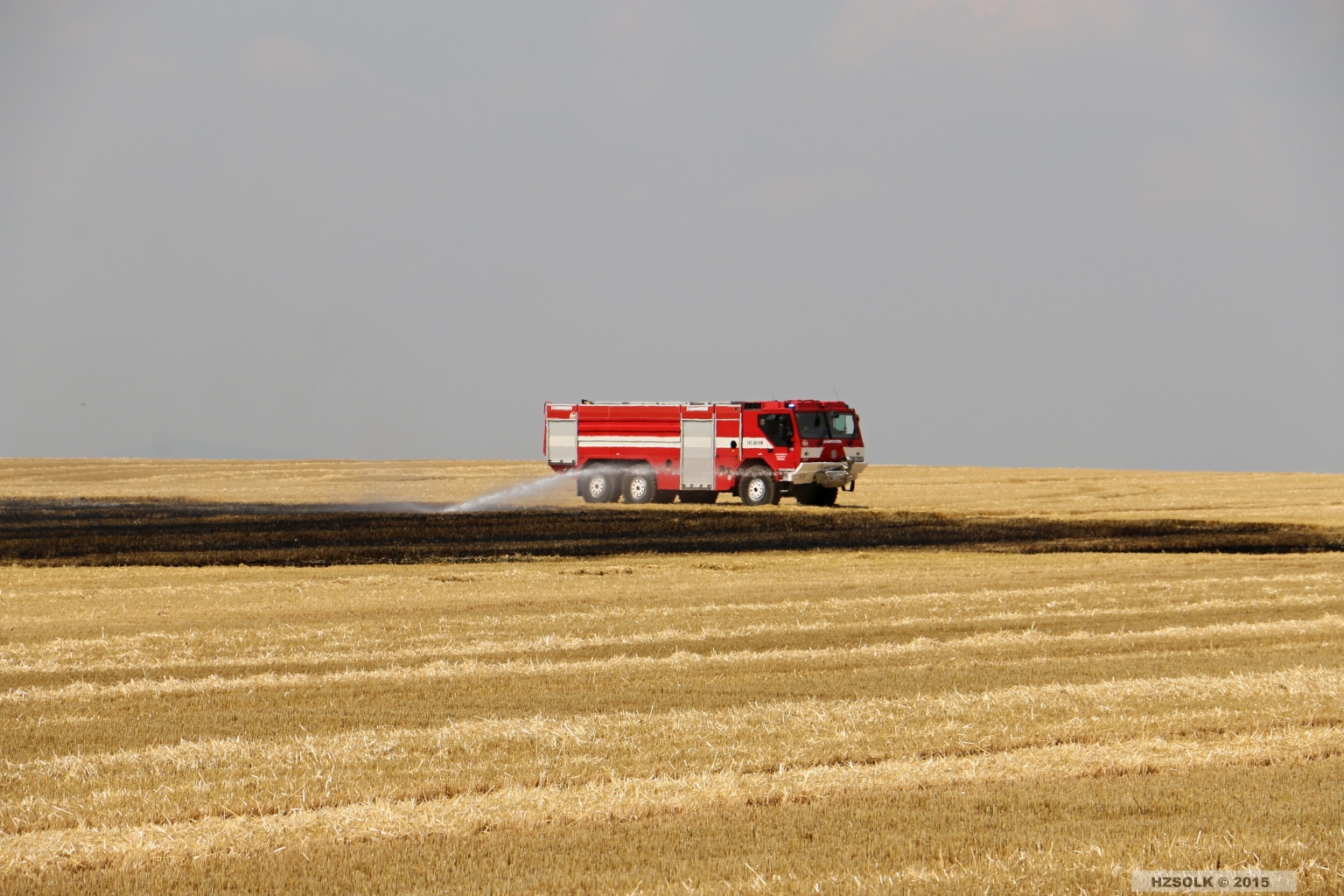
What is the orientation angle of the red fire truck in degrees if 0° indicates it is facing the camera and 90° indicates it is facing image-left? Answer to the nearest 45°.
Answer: approximately 315°
